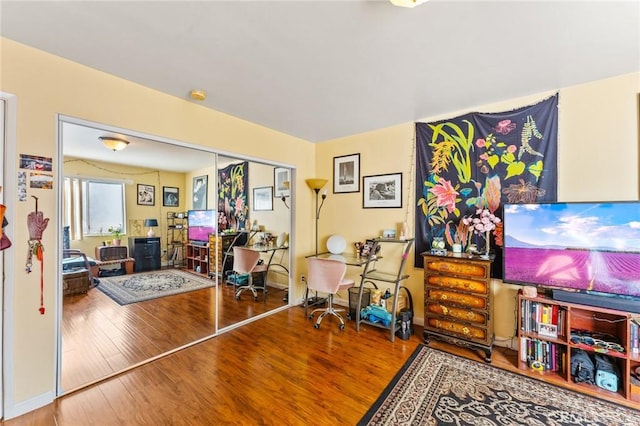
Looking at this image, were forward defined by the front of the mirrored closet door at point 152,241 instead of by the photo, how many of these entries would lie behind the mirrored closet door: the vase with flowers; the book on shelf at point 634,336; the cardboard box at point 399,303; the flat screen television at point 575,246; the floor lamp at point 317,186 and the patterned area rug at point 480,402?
0

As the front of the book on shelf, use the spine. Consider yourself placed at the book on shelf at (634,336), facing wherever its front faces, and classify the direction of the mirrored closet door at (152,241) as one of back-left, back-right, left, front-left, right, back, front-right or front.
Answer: front-right

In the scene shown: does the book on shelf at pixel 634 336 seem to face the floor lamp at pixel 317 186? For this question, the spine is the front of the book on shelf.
no

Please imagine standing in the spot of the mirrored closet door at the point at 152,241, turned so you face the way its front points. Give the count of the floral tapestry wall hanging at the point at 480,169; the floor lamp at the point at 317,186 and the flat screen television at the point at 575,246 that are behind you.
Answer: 0

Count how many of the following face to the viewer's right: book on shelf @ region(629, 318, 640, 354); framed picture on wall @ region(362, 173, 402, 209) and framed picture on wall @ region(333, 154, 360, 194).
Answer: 0

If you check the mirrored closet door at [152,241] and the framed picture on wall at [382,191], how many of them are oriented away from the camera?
0

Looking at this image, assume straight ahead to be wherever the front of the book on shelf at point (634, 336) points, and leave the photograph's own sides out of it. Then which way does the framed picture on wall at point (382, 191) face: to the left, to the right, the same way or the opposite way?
the same way

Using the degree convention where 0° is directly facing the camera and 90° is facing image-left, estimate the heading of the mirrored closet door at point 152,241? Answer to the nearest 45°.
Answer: approximately 315°

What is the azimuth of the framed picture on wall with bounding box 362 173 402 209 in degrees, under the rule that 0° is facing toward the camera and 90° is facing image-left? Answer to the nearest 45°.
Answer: approximately 45°

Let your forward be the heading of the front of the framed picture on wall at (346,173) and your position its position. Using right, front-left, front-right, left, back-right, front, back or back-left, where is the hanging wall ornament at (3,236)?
front

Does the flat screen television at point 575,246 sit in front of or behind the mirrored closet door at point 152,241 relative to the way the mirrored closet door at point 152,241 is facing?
in front

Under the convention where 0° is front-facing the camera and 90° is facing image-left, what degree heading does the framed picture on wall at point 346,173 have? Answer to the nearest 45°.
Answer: approximately 45°

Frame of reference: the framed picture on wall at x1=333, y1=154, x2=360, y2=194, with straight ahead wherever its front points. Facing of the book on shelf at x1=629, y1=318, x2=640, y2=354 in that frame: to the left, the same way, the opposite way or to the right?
the same way

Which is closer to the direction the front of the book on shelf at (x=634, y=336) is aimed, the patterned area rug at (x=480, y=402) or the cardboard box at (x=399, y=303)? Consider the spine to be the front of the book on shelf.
the patterned area rug

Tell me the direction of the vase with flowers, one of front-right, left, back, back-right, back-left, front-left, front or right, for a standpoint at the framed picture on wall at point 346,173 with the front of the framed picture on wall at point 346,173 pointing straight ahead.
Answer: left

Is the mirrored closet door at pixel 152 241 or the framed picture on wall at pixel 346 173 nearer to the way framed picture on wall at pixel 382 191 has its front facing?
the mirrored closet door

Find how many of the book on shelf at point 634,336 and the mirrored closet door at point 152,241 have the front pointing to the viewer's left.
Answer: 0

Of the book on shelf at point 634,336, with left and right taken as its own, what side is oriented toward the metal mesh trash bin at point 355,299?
right

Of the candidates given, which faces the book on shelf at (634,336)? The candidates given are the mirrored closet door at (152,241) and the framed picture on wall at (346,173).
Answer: the mirrored closet door

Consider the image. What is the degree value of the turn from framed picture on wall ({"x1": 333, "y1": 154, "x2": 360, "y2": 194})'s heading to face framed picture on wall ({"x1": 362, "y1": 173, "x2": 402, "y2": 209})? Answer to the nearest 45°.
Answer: approximately 90° to its left

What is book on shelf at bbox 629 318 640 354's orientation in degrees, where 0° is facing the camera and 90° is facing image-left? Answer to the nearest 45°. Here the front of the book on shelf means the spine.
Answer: approximately 0°

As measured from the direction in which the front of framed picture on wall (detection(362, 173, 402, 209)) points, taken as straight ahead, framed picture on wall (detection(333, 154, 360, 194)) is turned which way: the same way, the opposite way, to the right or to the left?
the same way

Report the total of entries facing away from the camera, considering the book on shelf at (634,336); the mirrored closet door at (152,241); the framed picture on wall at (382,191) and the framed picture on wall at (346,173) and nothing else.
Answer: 0
